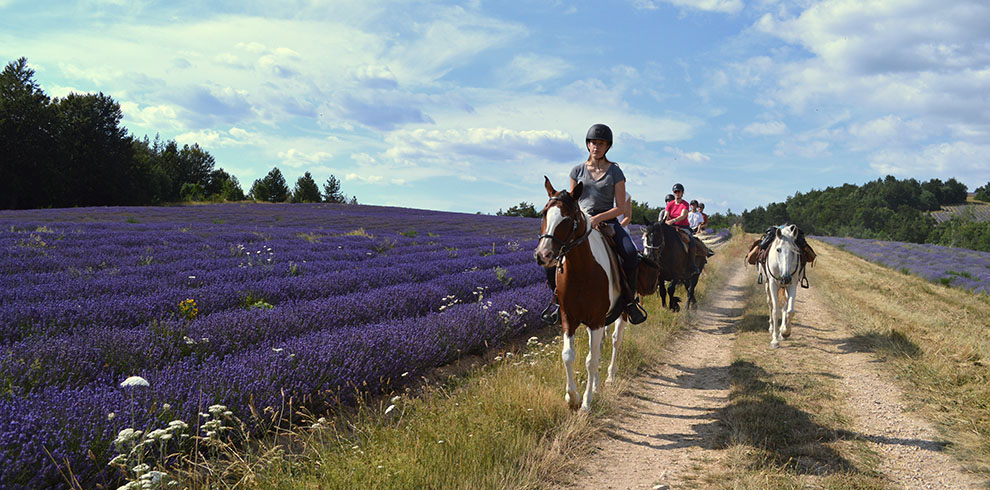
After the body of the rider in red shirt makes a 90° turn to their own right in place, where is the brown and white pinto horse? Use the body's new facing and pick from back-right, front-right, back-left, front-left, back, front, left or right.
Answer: back-left

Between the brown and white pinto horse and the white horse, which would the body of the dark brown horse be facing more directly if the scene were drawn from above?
the brown and white pinto horse

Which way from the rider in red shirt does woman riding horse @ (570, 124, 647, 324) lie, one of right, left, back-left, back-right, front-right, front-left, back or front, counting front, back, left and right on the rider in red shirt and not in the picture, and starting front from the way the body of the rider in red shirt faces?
front-left

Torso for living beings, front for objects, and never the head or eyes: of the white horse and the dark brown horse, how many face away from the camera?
0

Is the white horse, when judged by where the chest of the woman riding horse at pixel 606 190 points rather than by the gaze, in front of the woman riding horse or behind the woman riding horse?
behind

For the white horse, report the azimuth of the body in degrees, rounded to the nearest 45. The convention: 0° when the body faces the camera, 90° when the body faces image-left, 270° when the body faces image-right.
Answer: approximately 0°

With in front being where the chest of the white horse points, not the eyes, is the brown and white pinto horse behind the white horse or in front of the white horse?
in front

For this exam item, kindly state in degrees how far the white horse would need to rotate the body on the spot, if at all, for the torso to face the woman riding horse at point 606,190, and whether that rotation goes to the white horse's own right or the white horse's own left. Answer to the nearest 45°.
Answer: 0° — it already faces them
